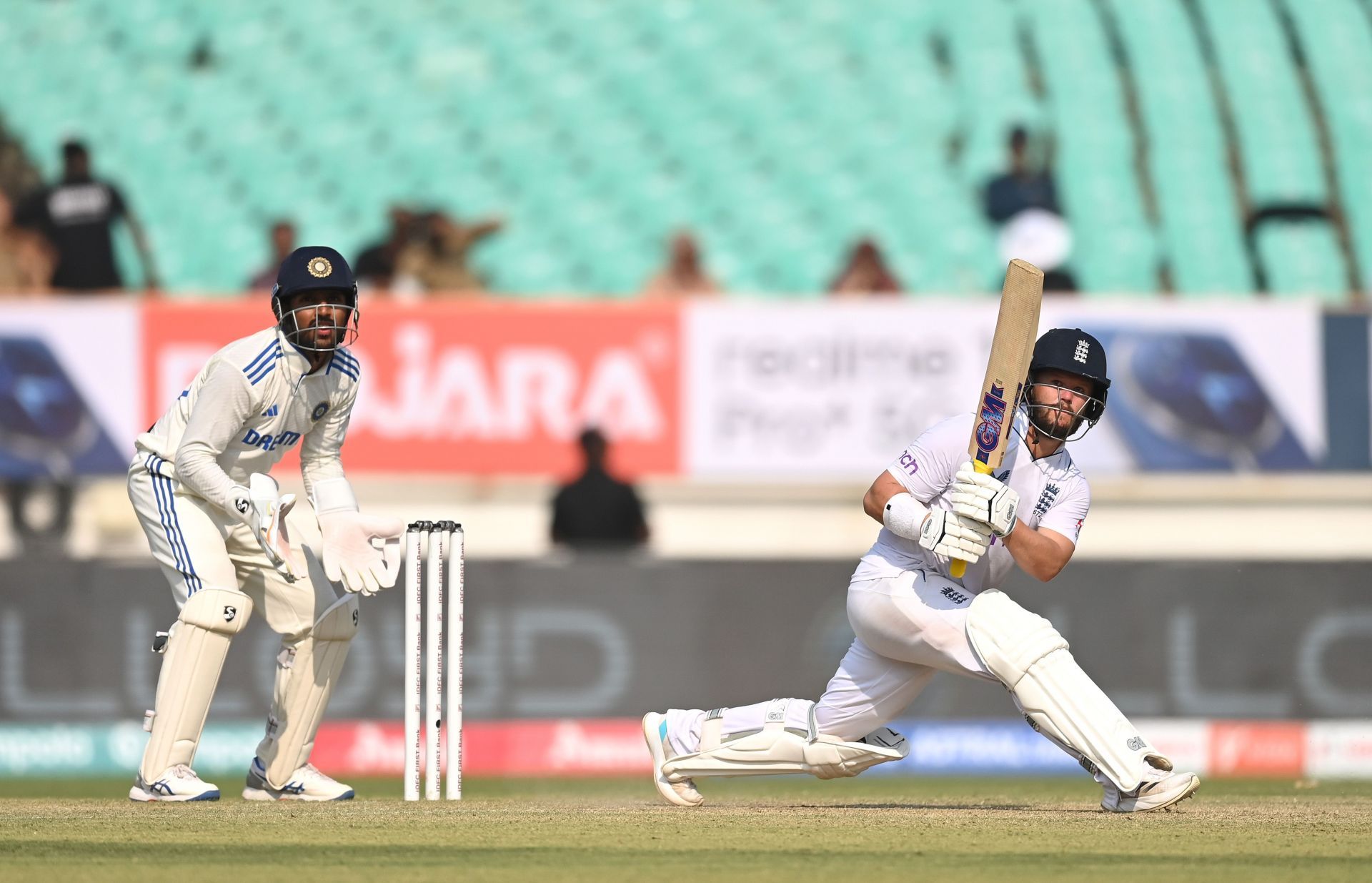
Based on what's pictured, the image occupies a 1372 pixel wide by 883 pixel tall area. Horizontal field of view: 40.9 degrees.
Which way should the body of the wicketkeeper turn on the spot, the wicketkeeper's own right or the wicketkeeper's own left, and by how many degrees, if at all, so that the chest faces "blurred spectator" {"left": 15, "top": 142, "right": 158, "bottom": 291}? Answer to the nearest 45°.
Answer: approximately 135° to the wicketkeeper's own left

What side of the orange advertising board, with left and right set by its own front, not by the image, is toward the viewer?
front

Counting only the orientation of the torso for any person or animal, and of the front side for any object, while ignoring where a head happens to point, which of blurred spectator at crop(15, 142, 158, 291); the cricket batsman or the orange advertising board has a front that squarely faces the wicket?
the orange advertising board

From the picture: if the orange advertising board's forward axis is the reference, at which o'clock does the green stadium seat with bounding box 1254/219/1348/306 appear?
The green stadium seat is roughly at 9 o'clock from the orange advertising board.

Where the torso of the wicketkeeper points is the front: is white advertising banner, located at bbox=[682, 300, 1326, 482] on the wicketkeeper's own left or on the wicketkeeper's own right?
on the wicketkeeper's own left

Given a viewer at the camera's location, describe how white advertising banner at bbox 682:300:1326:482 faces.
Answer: facing the viewer

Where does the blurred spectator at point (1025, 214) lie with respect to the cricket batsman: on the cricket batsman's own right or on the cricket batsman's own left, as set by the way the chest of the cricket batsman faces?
on the cricket batsman's own left

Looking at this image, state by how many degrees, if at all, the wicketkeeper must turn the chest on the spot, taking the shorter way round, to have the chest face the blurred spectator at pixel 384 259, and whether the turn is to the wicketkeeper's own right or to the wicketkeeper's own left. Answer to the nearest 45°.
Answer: approximately 135° to the wicketkeeper's own left

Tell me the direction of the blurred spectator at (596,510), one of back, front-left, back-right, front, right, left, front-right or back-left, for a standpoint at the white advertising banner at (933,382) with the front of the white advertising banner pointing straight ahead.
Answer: front-right
